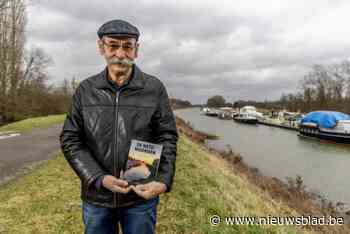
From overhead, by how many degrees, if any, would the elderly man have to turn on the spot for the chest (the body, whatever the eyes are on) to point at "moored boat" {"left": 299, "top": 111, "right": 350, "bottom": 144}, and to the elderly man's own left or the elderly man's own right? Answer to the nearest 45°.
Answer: approximately 135° to the elderly man's own left

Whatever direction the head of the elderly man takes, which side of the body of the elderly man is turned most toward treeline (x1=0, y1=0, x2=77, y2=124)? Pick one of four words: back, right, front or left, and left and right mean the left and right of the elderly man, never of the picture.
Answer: back

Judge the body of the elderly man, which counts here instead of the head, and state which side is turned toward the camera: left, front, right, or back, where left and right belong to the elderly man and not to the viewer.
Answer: front

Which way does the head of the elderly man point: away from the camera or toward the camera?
toward the camera

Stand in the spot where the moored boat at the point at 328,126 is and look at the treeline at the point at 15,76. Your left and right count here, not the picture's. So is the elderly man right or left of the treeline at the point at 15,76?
left
